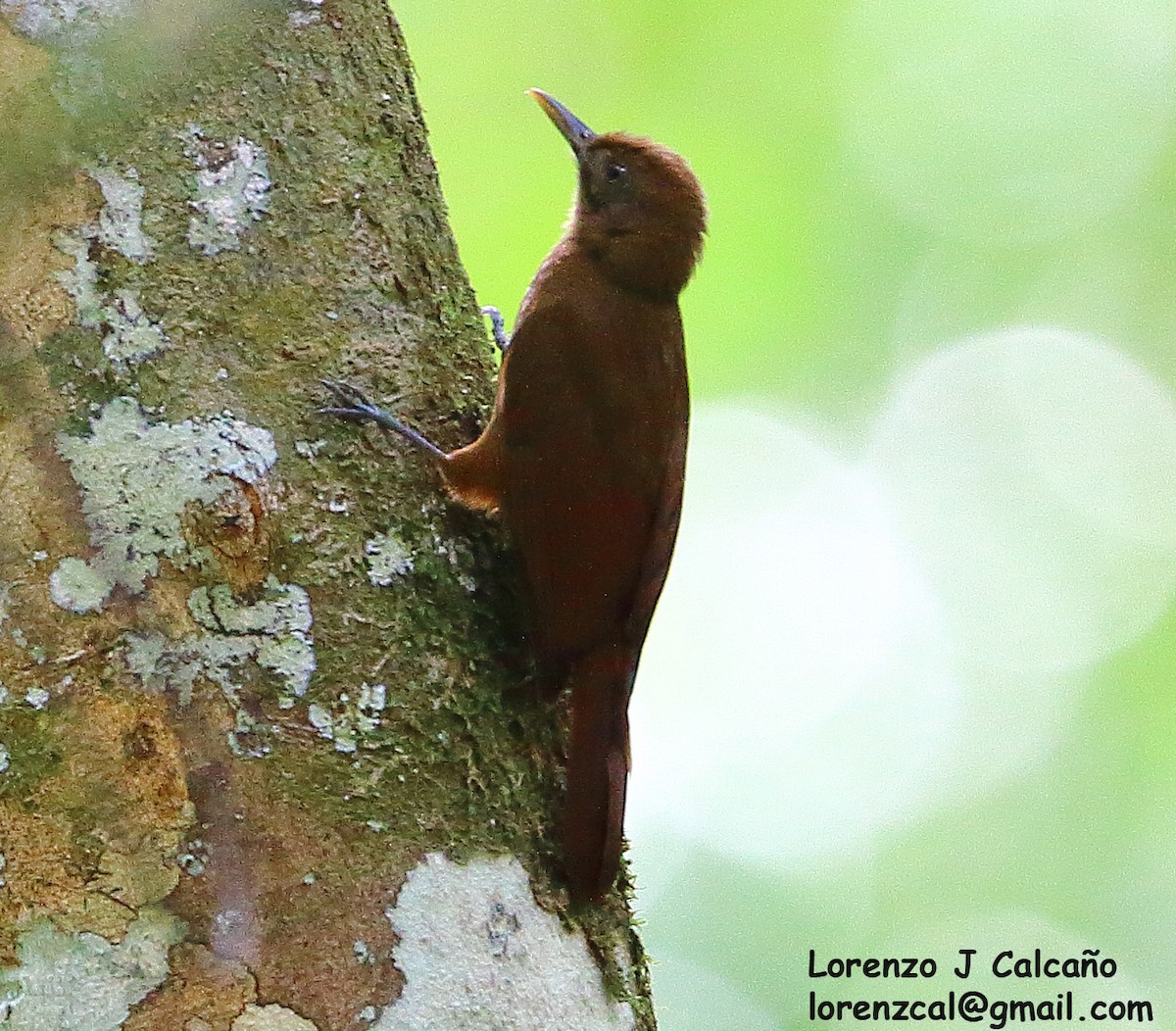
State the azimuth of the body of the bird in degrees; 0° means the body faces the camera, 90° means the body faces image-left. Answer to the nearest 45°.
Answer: approximately 90°
